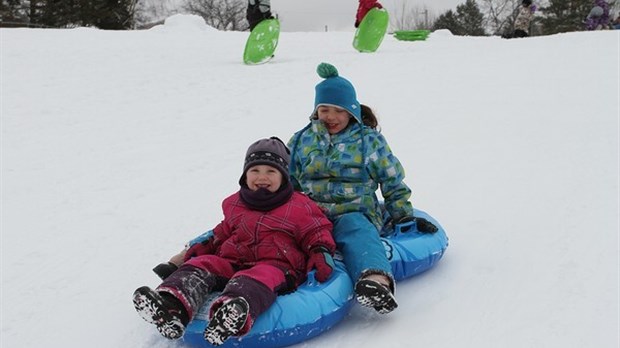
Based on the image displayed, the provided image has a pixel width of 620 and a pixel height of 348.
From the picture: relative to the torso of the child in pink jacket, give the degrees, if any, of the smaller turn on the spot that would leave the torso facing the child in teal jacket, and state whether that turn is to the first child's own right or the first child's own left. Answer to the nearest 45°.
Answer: approximately 180°

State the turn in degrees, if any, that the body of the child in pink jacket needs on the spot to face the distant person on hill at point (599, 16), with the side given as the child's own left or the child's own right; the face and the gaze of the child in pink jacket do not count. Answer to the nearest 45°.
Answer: approximately 180°

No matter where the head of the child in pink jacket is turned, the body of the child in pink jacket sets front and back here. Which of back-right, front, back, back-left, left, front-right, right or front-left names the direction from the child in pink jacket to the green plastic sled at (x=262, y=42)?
back-right
